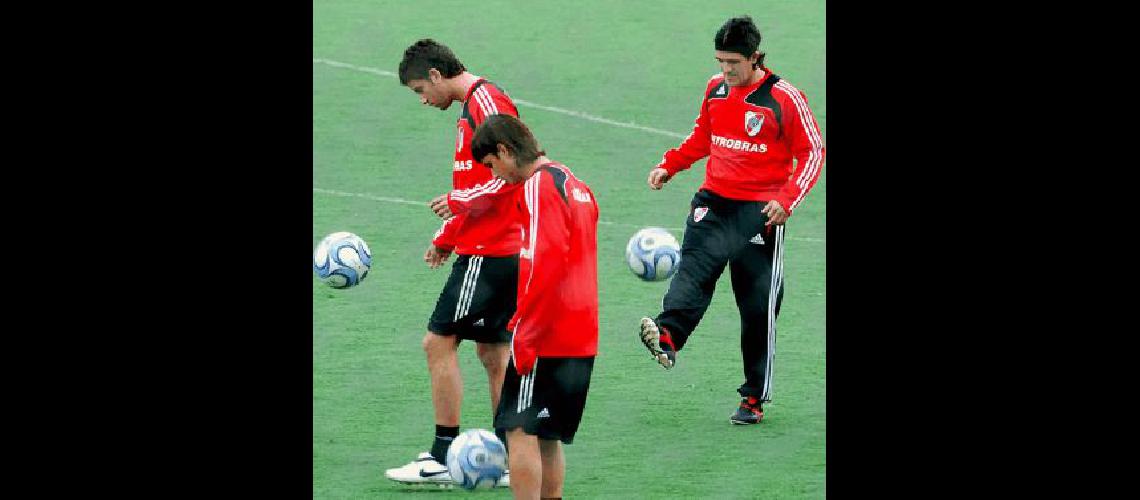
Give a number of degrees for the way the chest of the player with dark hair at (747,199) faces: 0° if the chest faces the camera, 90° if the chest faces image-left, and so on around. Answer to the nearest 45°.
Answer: approximately 45°

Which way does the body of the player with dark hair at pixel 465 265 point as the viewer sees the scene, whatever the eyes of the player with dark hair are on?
to the viewer's left

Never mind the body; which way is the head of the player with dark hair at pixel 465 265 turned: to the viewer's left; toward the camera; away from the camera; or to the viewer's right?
to the viewer's left

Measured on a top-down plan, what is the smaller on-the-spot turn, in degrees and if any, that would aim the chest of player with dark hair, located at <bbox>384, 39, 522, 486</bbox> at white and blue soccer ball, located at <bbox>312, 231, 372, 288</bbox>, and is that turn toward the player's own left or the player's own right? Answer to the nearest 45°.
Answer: approximately 45° to the player's own right

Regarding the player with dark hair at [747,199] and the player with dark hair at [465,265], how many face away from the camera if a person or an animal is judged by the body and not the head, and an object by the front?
0

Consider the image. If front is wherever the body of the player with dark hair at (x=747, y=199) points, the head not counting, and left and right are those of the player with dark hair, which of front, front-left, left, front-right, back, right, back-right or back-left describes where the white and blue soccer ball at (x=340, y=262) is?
front-right

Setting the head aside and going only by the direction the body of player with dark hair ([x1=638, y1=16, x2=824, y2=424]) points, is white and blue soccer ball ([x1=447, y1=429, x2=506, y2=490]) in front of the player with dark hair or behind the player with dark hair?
in front
